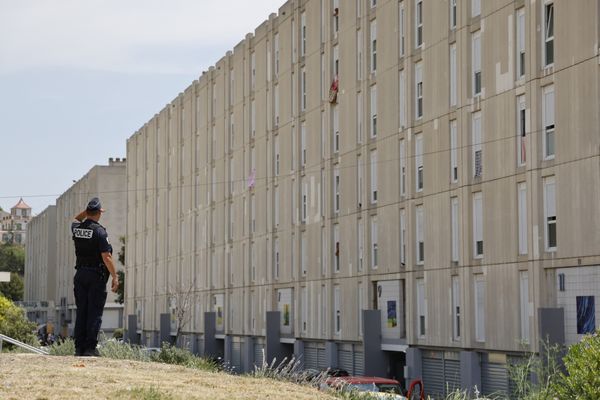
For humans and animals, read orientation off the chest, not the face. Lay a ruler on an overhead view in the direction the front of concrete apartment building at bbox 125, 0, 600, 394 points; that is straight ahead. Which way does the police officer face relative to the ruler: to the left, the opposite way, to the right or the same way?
the opposite way

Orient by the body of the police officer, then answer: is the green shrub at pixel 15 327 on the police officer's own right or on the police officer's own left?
on the police officer's own left

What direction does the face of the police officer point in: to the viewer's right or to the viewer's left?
to the viewer's right

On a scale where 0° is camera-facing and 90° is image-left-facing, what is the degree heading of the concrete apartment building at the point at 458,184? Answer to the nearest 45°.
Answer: approximately 45°

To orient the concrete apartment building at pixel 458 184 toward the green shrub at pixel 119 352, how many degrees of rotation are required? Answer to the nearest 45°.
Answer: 0° — it already faces it

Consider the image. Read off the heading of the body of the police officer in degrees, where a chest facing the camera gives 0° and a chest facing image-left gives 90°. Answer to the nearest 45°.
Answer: approximately 225°
